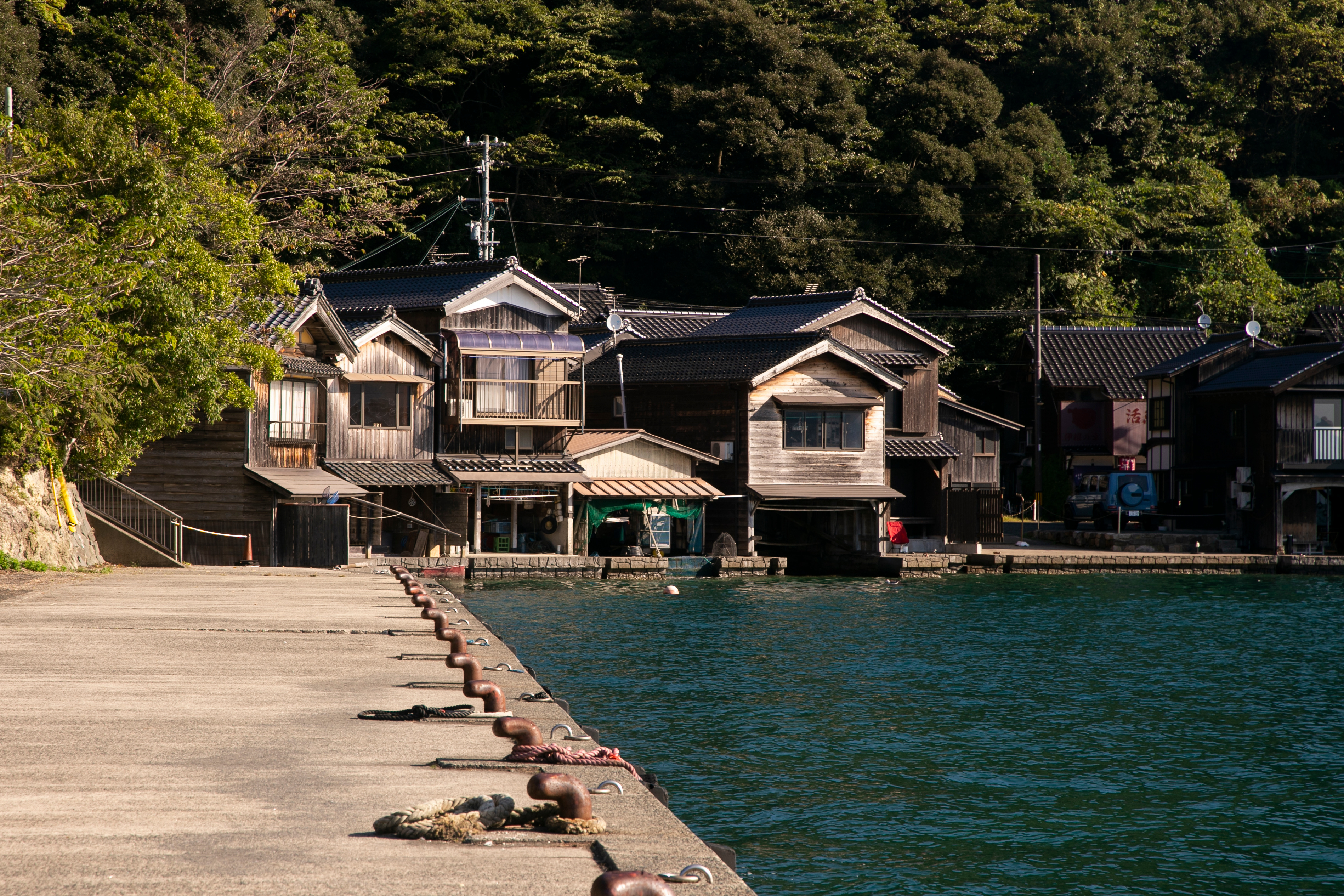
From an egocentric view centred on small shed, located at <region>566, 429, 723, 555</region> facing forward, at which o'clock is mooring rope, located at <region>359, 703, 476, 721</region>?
The mooring rope is roughly at 12 o'clock from the small shed.

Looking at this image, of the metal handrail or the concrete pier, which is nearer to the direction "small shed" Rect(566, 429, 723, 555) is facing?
the concrete pier

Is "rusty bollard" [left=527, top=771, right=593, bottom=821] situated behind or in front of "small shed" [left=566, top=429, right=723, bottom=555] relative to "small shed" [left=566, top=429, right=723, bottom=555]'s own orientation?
in front

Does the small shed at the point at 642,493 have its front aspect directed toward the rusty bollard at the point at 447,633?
yes

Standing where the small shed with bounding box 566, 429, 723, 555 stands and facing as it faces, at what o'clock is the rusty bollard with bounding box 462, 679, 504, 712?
The rusty bollard is roughly at 12 o'clock from the small shed.

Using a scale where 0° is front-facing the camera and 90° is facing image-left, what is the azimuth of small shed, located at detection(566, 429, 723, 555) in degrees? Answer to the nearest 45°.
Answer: approximately 0°

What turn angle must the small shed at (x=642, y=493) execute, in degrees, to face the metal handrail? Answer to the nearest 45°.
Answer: approximately 45° to its right

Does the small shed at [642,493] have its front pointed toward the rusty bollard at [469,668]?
yes

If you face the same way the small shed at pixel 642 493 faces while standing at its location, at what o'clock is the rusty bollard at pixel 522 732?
The rusty bollard is roughly at 12 o'clock from the small shed.

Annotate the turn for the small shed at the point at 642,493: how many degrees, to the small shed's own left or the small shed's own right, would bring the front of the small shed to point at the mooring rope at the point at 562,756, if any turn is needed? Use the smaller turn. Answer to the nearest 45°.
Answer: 0° — it already faces it

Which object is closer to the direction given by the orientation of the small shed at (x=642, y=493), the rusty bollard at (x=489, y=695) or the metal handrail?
the rusty bollard

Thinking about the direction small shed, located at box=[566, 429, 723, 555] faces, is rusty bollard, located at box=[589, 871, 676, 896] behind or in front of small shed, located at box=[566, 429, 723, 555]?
in front
